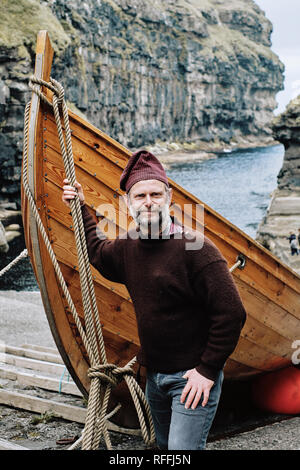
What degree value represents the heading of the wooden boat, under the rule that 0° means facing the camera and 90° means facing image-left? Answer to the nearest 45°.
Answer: approximately 45°
